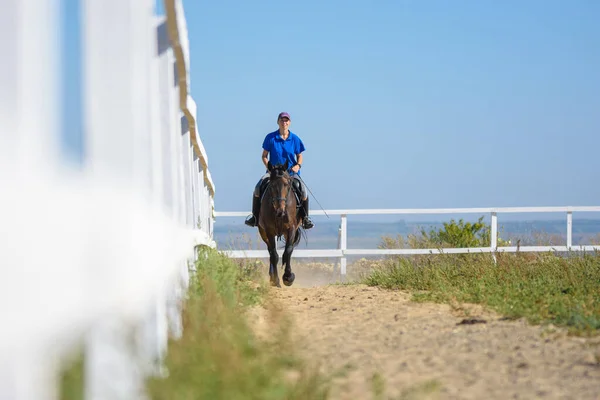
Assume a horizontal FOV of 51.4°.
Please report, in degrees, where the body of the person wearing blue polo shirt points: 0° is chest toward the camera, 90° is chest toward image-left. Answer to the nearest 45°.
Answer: approximately 0°

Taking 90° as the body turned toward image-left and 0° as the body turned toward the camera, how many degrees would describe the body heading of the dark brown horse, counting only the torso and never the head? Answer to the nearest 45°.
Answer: approximately 0°

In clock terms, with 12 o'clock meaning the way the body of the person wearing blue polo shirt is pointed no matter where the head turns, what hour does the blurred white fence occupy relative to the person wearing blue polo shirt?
The blurred white fence is roughly at 12 o'clock from the person wearing blue polo shirt.

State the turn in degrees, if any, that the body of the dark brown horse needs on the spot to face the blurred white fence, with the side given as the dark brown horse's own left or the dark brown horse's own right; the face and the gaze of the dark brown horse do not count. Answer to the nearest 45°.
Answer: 0° — it already faces it

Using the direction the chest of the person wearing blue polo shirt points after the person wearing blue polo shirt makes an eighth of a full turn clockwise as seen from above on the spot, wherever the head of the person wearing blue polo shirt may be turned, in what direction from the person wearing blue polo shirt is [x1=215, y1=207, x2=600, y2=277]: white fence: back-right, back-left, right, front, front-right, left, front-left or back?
back
